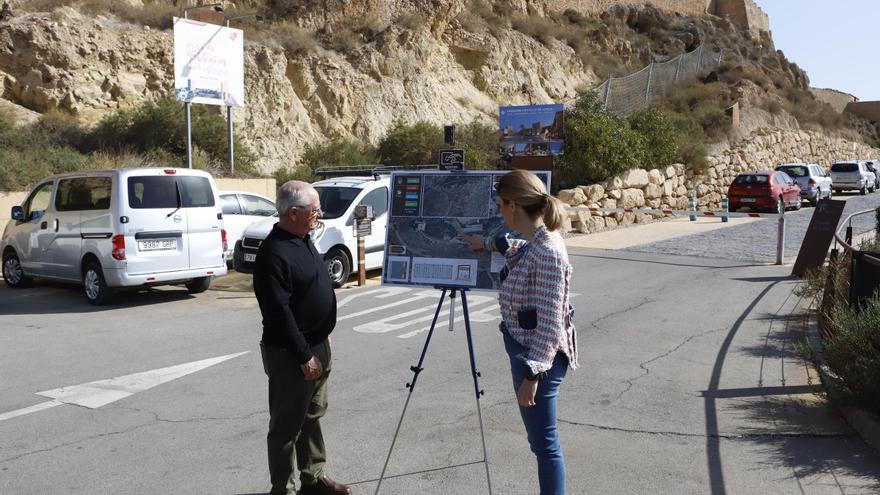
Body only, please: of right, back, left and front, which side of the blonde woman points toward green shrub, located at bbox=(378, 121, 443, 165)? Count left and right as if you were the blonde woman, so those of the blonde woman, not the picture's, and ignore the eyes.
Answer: right

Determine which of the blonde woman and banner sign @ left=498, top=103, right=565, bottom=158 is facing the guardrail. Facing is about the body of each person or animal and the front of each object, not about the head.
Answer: the banner sign

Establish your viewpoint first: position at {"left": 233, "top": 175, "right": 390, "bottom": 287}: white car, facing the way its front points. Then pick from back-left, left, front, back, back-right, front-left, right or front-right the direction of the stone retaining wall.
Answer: back

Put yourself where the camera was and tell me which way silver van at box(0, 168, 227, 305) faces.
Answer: facing away from the viewer and to the left of the viewer

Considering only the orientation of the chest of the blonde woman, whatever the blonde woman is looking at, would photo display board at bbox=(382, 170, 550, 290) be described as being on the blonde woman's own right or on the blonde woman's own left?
on the blonde woman's own right

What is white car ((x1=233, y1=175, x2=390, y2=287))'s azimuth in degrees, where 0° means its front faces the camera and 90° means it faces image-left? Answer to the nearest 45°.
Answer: approximately 45°

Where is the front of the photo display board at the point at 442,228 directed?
toward the camera

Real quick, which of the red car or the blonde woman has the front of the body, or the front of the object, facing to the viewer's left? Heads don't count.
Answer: the blonde woman

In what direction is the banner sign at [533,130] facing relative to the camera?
toward the camera

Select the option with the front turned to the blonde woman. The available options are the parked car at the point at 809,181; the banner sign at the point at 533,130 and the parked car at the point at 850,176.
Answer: the banner sign

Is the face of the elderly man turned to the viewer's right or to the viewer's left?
to the viewer's right

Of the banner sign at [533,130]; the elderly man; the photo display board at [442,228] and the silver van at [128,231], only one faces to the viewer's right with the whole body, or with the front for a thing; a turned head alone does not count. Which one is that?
the elderly man

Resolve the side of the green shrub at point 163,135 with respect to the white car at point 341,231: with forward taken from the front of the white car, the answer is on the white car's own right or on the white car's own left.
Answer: on the white car's own right
